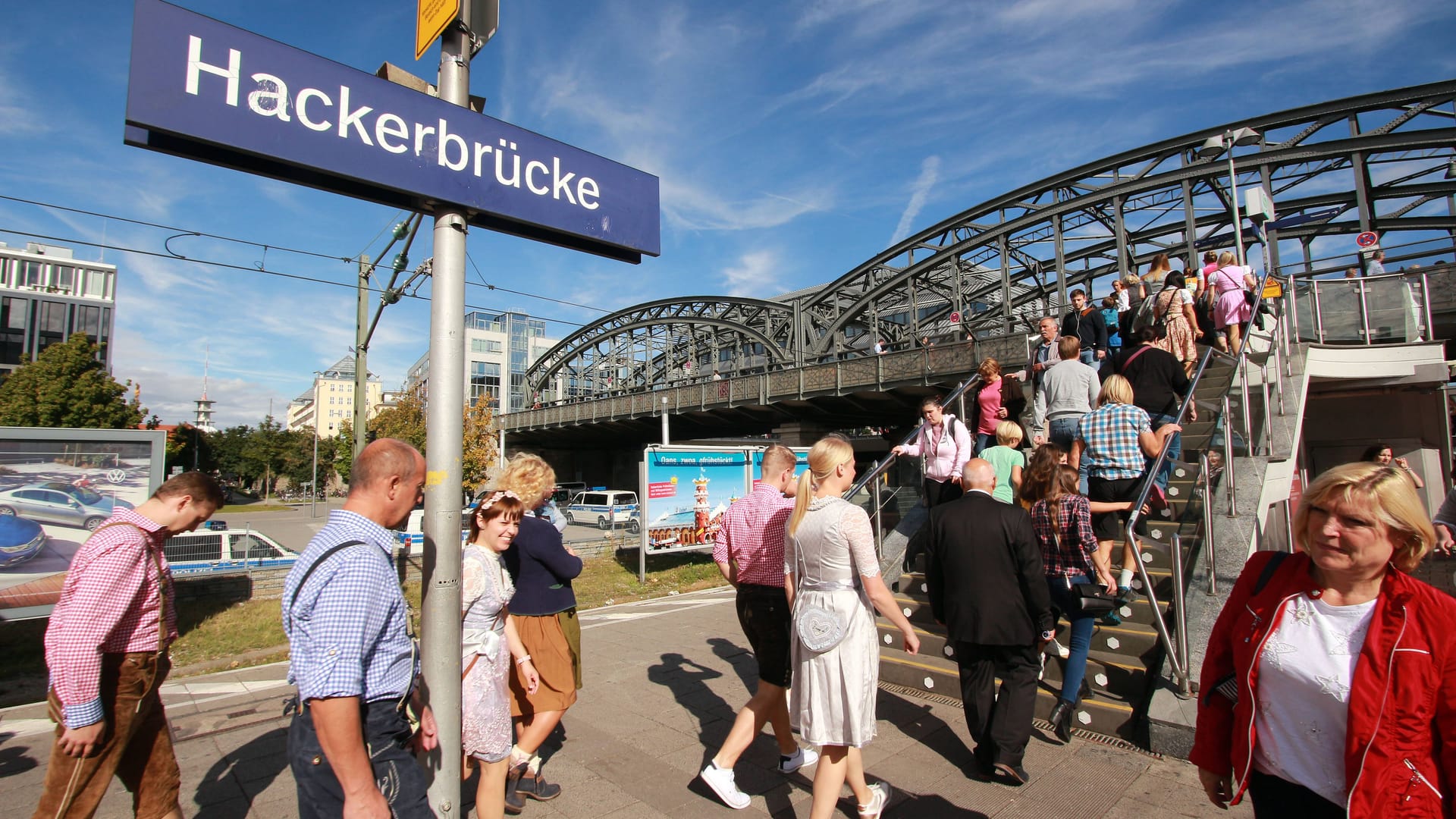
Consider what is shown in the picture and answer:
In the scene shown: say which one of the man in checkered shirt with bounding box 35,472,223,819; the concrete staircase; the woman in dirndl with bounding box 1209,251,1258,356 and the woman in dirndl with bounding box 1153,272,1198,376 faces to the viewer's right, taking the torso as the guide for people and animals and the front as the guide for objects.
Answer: the man in checkered shirt

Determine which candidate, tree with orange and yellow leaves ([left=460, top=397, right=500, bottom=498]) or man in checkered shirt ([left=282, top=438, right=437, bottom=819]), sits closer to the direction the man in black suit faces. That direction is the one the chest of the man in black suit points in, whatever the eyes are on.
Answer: the tree with orange and yellow leaves

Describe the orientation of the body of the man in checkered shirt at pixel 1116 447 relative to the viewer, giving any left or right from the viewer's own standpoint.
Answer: facing away from the viewer

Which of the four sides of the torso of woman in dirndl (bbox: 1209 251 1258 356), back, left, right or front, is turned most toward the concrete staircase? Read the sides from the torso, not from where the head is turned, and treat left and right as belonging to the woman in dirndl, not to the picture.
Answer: back

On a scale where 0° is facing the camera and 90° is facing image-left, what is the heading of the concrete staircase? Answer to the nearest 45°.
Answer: approximately 45°

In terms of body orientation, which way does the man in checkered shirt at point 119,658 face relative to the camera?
to the viewer's right

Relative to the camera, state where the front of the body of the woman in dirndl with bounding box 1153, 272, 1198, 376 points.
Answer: away from the camera

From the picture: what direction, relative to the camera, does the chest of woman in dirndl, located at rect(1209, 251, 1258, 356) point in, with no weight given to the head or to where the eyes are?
away from the camera

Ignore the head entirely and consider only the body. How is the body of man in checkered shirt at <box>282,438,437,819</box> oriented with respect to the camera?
to the viewer's right

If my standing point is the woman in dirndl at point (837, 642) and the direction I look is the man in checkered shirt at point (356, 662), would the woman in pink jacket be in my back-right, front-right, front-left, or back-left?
back-right
